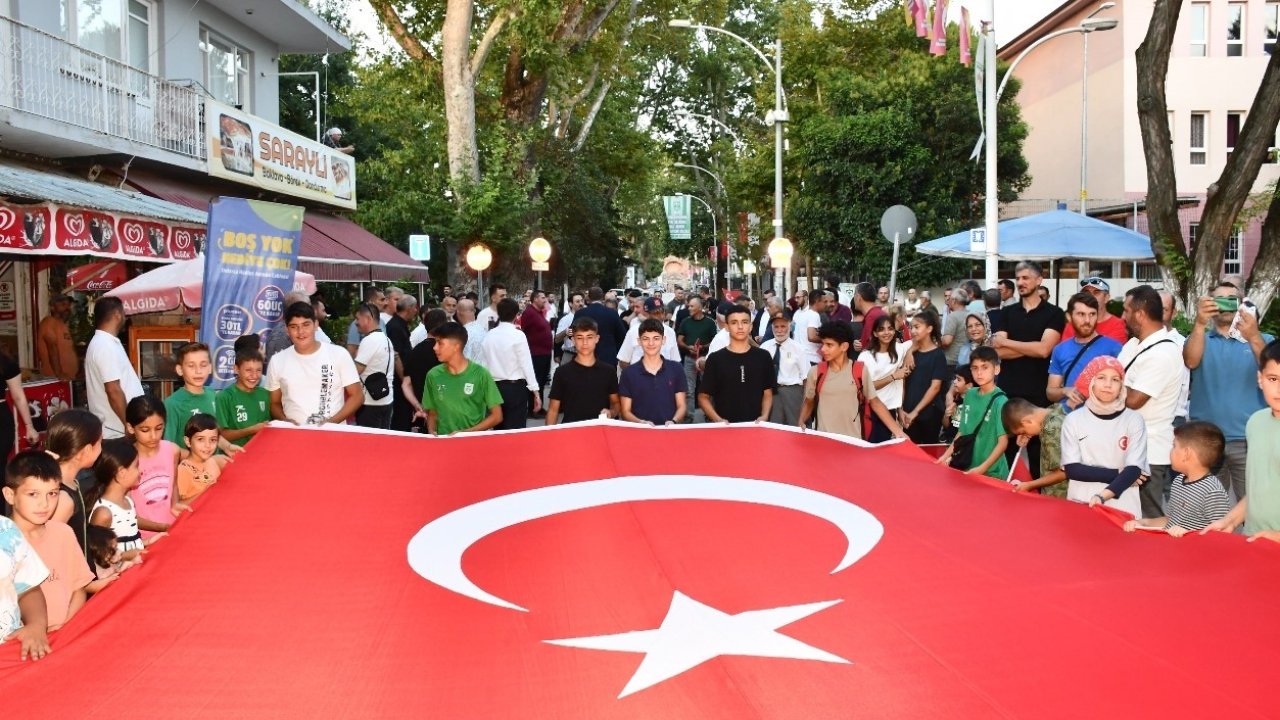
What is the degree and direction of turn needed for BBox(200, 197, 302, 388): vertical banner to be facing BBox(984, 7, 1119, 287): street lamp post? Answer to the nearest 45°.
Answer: approximately 135° to its left

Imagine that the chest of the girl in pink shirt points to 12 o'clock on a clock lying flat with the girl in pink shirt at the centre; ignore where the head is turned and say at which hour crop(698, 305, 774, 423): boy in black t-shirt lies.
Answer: The boy in black t-shirt is roughly at 10 o'clock from the girl in pink shirt.

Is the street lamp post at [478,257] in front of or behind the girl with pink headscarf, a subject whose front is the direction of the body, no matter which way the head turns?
behind

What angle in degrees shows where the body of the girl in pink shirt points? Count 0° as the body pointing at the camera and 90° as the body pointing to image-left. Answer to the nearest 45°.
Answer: approximately 315°

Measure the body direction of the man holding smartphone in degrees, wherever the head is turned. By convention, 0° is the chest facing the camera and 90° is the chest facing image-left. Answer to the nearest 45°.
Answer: approximately 0°
